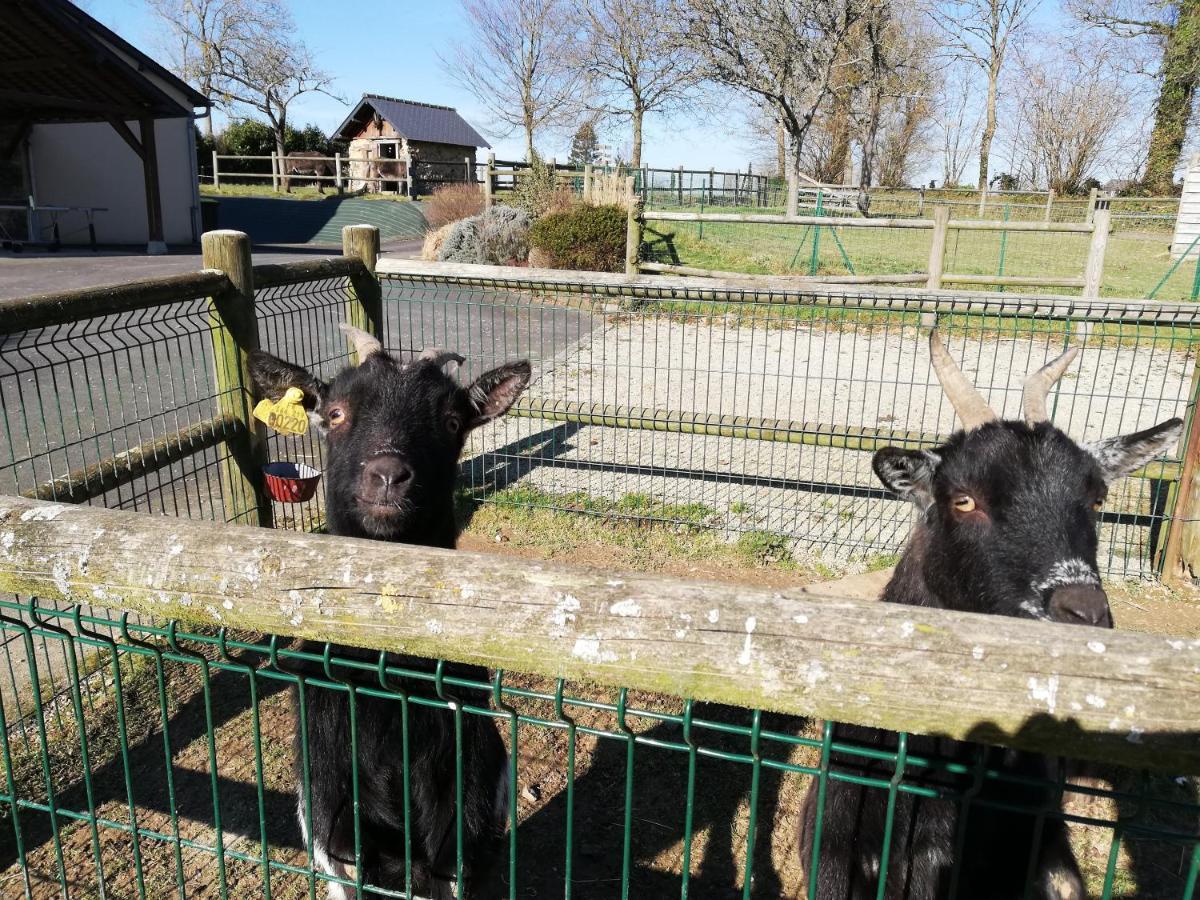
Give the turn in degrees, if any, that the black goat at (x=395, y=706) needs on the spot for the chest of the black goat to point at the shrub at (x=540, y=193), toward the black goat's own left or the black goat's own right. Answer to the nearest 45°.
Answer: approximately 180°

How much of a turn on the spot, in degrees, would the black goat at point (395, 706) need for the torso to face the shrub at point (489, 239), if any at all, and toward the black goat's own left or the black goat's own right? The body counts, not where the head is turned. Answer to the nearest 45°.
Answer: approximately 180°

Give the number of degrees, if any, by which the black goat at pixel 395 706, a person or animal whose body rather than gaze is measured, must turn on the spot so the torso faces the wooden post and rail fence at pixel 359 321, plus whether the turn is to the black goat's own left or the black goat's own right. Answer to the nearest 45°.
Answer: approximately 180°

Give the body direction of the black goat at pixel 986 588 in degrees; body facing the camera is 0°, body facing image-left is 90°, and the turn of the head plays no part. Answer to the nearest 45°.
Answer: approximately 315°

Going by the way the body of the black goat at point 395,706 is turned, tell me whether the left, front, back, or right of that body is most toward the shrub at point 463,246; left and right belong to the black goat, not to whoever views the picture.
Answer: back

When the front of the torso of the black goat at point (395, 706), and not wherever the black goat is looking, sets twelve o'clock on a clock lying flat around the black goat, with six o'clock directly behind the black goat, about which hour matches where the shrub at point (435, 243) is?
The shrub is roughly at 6 o'clock from the black goat.

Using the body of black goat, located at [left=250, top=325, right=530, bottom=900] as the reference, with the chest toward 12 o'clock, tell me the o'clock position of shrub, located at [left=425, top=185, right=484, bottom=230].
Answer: The shrub is roughly at 6 o'clock from the black goat.

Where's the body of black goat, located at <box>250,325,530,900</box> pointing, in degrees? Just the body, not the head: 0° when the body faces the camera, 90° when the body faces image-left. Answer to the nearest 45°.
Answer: approximately 0°

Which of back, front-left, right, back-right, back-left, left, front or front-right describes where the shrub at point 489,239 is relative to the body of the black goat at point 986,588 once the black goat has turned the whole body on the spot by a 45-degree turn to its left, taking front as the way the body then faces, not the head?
back-left

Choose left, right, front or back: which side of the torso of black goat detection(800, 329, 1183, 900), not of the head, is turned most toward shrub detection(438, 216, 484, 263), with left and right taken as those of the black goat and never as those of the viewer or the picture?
back
